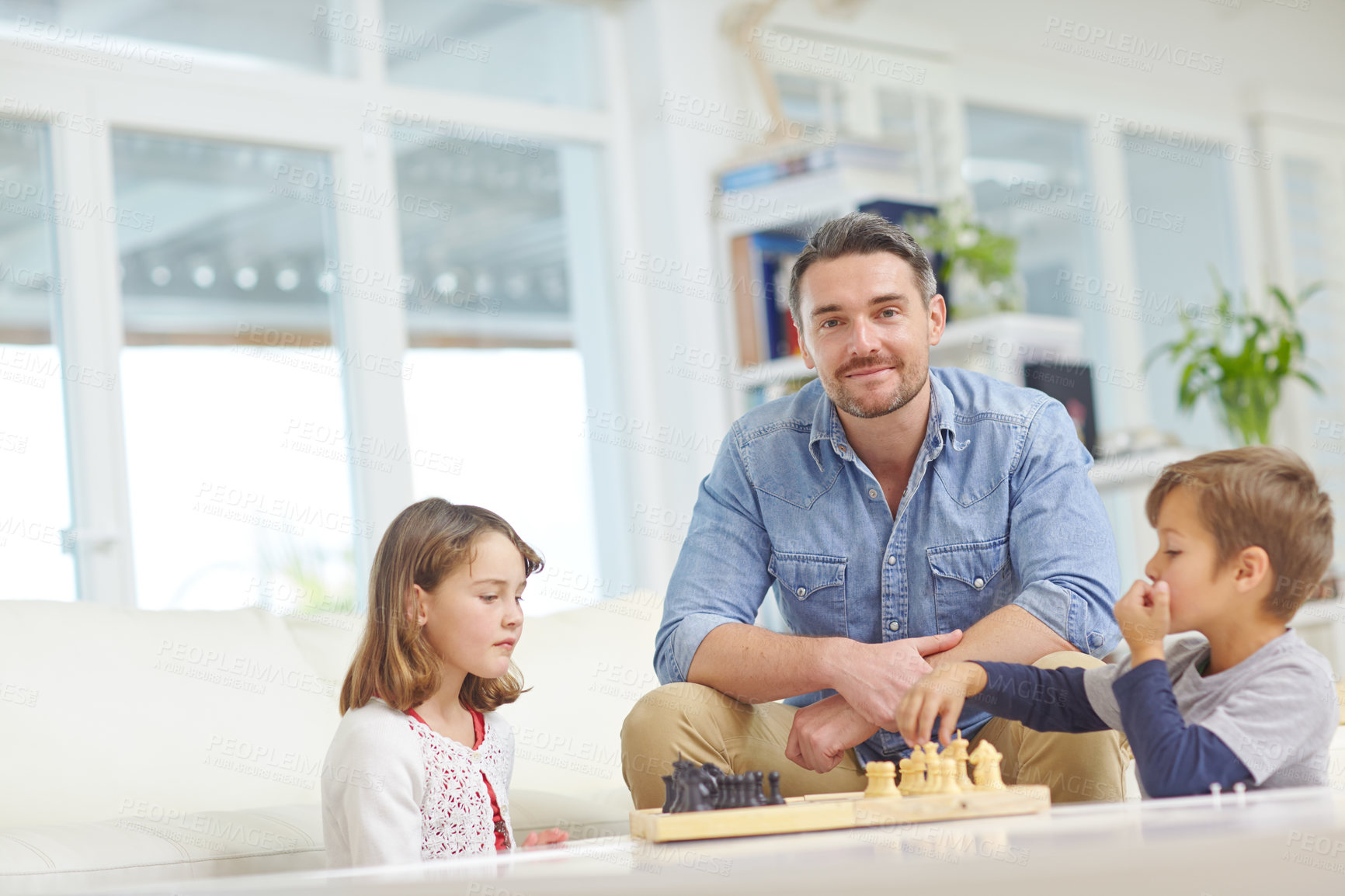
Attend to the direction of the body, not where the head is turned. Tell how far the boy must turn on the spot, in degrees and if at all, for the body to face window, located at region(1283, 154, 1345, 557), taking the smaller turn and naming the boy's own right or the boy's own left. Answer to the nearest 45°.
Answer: approximately 90° to the boy's own right

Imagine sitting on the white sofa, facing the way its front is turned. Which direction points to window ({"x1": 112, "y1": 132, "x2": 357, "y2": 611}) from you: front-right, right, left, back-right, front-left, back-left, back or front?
back

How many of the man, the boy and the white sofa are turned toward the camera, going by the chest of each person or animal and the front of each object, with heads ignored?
2

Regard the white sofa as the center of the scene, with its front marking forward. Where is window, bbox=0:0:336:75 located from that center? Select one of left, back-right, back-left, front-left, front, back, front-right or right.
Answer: back

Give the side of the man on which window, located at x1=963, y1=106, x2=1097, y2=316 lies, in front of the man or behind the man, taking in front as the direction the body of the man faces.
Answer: behind

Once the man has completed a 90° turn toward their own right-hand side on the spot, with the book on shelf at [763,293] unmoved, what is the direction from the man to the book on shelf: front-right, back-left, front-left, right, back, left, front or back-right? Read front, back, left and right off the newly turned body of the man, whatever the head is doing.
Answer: right

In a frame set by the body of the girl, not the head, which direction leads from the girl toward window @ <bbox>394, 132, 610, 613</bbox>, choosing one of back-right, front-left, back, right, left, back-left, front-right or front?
back-left

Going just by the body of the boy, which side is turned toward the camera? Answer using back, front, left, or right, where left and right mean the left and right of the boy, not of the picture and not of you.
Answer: left

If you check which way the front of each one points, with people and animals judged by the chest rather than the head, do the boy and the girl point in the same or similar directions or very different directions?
very different directions

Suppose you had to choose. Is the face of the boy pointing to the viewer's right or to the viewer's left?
to the viewer's left
